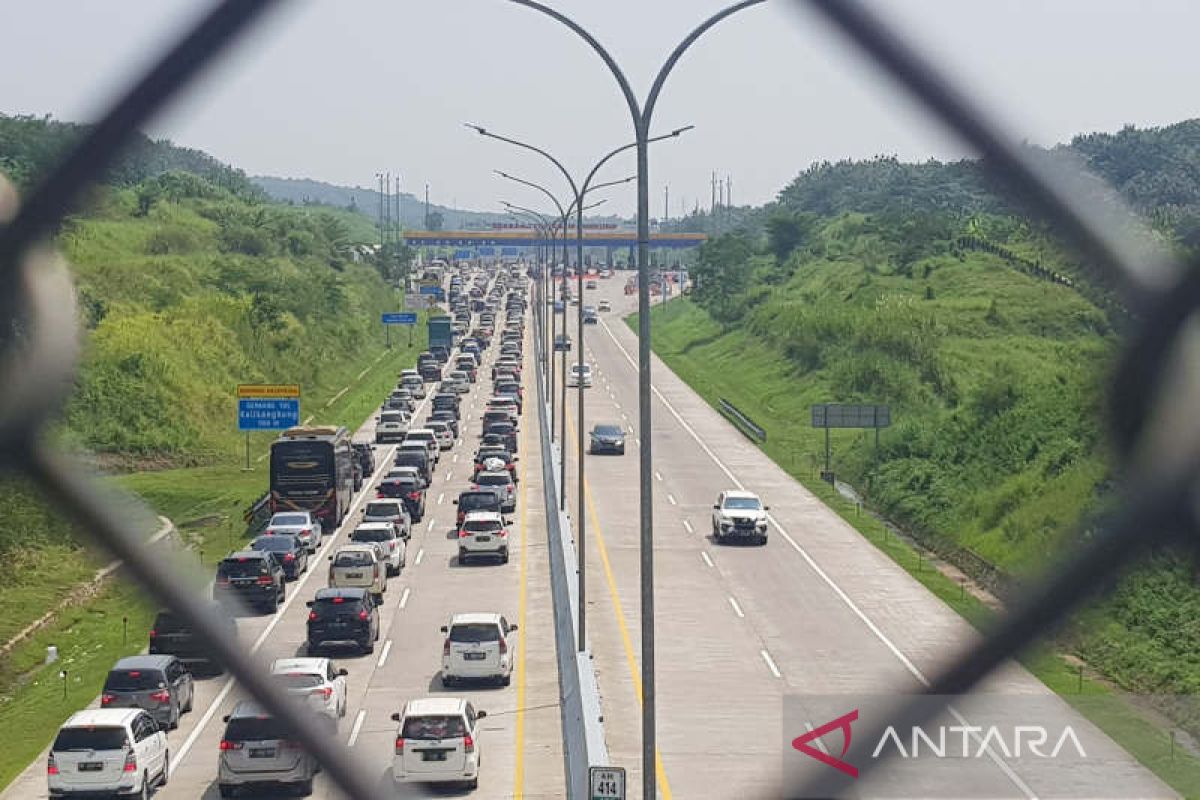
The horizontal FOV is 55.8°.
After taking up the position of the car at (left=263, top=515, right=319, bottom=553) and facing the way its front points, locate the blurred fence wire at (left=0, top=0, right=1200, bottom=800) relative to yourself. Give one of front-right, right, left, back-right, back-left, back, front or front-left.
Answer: back

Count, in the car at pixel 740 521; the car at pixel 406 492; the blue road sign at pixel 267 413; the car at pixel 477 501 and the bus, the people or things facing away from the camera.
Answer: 3

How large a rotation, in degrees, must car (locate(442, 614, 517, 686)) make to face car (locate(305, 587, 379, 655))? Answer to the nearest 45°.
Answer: approximately 45° to its left

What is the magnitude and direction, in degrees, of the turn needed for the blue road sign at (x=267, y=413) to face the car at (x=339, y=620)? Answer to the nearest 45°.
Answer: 0° — it already faces it

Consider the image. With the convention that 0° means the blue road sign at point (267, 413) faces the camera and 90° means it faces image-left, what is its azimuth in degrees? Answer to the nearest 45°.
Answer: approximately 0°

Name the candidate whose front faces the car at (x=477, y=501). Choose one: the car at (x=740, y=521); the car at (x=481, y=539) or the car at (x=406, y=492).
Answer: the car at (x=481, y=539)

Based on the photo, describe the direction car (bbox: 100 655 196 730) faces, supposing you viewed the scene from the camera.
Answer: facing away from the viewer and to the right of the viewer

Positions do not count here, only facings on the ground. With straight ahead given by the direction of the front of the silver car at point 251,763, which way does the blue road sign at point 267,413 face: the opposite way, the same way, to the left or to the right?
the opposite way

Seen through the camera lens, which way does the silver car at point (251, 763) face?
facing away from the viewer

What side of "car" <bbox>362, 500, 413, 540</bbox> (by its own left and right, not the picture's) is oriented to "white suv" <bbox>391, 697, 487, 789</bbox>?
back

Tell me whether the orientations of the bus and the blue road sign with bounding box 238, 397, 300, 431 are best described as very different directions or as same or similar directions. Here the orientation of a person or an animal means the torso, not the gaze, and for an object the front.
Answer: very different directions

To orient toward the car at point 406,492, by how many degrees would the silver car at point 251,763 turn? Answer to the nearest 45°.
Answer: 0° — it already faces it

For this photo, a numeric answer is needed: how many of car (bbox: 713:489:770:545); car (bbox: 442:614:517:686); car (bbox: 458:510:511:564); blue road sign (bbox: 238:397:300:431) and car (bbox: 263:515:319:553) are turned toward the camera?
2

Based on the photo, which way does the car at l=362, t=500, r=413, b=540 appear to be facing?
away from the camera

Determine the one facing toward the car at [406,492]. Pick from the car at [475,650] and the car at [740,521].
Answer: the car at [475,650]

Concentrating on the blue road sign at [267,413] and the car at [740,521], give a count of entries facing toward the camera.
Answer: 2

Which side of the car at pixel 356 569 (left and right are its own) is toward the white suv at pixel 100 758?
back
